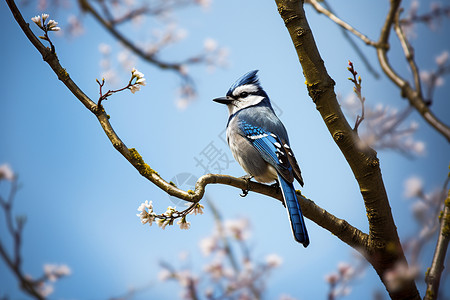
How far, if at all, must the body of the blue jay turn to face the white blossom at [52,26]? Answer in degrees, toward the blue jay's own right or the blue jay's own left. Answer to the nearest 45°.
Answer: approximately 45° to the blue jay's own left

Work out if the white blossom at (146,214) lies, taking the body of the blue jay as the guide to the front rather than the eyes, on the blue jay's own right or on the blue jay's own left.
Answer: on the blue jay's own left

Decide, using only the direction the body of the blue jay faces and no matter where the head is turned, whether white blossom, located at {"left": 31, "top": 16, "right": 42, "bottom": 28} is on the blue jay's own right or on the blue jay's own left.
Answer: on the blue jay's own left

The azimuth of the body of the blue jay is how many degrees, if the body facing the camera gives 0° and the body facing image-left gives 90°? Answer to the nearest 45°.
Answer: approximately 90°
